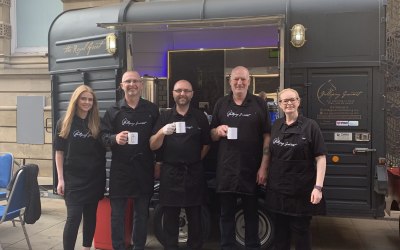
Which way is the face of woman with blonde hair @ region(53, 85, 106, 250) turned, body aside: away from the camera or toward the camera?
toward the camera

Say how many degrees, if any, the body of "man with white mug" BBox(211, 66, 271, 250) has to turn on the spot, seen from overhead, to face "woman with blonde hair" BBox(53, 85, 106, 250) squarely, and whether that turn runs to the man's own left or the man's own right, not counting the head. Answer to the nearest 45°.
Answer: approximately 90° to the man's own right

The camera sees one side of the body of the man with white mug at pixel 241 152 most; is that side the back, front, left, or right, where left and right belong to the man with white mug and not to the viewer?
front

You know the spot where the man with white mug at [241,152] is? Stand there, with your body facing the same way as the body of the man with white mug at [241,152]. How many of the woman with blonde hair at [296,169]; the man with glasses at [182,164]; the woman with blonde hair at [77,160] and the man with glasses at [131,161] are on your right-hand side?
3

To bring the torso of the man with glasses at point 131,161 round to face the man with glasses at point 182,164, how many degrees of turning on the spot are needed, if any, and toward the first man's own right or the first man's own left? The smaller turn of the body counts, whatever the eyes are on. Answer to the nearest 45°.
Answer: approximately 90° to the first man's own left

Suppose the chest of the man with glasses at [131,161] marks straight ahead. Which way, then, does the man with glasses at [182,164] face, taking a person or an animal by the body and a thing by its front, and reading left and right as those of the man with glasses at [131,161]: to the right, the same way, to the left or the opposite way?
the same way

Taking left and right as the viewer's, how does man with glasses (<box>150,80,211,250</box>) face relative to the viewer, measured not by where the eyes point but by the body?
facing the viewer

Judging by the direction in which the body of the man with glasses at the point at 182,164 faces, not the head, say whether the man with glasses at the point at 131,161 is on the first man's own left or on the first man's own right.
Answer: on the first man's own right

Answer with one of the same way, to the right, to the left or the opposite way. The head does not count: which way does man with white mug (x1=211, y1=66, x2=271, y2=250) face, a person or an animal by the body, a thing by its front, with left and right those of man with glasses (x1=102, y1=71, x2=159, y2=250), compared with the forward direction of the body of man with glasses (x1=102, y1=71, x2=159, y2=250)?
the same way

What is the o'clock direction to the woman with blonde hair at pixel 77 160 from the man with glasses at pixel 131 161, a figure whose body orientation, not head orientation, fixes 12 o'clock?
The woman with blonde hair is roughly at 3 o'clock from the man with glasses.

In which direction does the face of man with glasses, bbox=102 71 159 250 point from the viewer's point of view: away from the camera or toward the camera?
toward the camera
